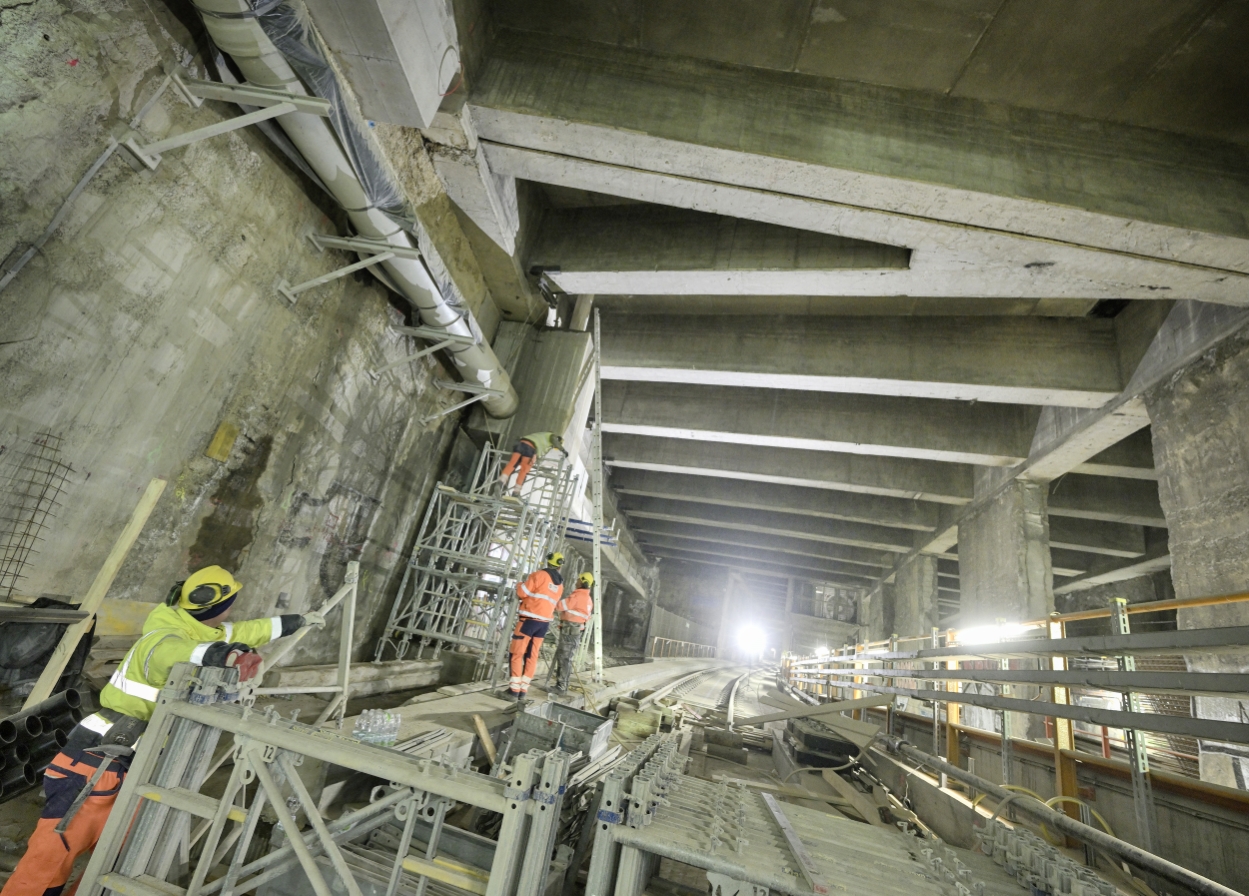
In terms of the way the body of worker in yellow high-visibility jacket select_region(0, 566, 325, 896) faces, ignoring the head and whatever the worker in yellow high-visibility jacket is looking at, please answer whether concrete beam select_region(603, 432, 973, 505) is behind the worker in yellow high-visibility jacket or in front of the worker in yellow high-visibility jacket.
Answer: in front

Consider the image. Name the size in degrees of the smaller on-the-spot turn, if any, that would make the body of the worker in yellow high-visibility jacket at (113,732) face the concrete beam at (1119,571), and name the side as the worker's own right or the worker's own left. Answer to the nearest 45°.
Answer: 0° — they already face it

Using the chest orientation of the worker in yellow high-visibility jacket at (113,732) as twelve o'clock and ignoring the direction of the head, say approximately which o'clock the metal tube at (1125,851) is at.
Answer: The metal tube is roughly at 1 o'clock from the worker in yellow high-visibility jacket.

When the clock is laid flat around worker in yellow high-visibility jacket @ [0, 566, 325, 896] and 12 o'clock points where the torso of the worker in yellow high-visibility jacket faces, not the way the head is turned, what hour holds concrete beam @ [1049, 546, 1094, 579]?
The concrete beam is roughly at 12 o'clock from the worker in yellow high-visibility jacket.

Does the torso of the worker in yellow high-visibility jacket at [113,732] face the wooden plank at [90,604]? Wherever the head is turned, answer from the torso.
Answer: no

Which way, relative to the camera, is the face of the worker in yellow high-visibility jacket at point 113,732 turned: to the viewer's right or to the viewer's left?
to the viewer's right

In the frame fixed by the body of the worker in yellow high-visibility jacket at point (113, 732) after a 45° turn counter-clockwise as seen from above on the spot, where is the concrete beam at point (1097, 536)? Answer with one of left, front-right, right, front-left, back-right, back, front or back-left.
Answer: front-right

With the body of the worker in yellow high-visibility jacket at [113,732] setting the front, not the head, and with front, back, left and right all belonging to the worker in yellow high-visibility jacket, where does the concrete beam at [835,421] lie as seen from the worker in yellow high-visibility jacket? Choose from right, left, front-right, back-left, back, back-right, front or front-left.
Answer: front

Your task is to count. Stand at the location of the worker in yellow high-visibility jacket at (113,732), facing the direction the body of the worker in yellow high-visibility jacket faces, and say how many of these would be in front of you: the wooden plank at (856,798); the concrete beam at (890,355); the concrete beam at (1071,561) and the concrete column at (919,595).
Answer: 4

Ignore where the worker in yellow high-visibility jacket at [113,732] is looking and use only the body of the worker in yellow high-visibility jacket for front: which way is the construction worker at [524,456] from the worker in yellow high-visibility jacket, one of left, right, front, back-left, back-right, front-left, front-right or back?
front-left

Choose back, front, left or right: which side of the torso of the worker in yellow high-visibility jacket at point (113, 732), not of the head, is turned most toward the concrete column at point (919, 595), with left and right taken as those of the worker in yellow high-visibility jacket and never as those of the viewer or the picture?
front

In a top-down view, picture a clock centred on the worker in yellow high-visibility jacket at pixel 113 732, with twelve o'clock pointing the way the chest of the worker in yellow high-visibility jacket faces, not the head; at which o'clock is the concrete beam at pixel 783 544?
The concrete beam is roughly at 11 o'clock from the worker in yellow high-visibility jacket.

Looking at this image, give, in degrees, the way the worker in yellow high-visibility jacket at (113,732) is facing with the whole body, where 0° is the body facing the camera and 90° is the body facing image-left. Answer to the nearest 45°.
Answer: approximately 270°

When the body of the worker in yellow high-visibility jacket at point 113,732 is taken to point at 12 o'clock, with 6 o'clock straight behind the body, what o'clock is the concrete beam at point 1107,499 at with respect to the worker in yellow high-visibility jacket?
The concrete beam is roughly at 12 o'clock from the worker in yellow high-visibility jacket.

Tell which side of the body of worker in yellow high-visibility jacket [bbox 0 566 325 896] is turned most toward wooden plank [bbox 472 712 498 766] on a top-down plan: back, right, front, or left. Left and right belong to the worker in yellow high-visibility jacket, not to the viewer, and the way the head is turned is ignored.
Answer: front

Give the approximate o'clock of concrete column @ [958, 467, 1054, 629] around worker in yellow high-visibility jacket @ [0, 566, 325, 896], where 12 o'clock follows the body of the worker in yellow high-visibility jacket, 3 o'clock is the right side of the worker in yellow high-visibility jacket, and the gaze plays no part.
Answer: The concrete column is roughly at 12 o'clock from the worker in yellow high-visibility jacket.
